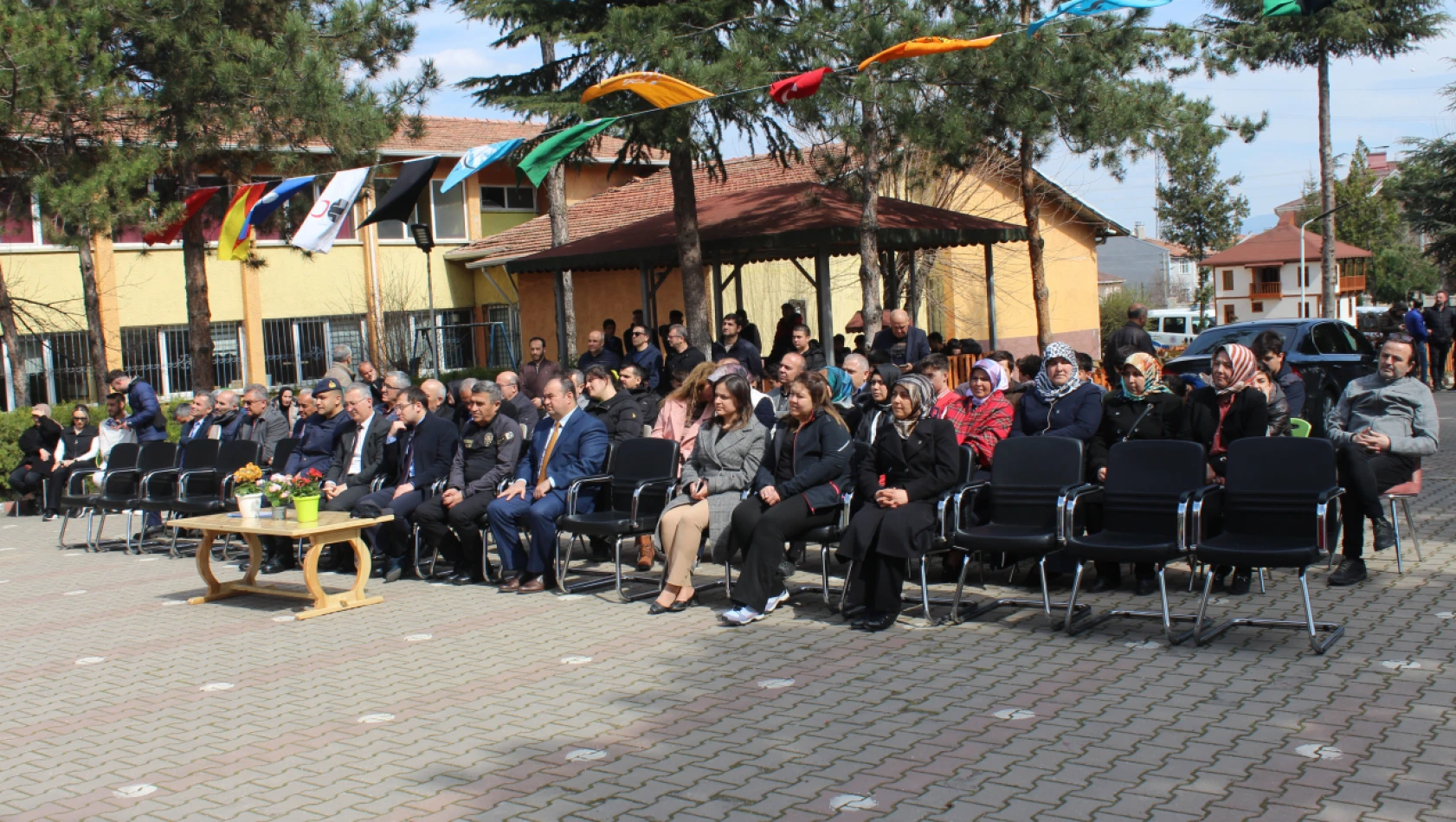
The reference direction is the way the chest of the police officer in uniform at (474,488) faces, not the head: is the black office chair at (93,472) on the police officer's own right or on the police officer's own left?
on the police officer's own right

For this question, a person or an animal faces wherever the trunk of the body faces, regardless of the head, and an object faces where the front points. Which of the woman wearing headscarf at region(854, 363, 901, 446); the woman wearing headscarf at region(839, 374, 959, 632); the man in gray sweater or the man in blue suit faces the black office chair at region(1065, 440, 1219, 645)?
the man in gray sweater

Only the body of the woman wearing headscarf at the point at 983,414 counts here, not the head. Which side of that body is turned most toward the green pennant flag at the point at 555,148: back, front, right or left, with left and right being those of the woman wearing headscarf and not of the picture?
right

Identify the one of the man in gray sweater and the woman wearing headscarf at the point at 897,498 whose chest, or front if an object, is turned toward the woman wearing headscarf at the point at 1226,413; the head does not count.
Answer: the man in gray sweater

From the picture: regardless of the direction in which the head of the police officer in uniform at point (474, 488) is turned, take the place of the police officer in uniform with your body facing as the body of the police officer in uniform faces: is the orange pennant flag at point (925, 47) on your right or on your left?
on your left

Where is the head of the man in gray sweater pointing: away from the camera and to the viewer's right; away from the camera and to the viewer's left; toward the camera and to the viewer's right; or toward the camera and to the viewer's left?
toward the camera and to the viewer's left

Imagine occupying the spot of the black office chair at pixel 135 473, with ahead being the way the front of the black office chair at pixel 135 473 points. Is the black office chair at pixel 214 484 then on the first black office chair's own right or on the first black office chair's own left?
on the first black office chair's own left

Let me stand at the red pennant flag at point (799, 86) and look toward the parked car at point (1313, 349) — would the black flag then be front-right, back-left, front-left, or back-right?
back-left

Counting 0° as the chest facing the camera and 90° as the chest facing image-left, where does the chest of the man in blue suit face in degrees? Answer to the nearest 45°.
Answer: approximately 45°

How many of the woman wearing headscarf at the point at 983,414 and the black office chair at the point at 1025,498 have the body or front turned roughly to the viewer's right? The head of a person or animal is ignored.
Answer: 0

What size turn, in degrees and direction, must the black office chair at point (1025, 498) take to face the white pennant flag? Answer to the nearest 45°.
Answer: approximately 90° to its right

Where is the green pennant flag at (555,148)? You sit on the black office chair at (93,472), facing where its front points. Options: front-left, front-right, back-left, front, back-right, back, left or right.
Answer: left

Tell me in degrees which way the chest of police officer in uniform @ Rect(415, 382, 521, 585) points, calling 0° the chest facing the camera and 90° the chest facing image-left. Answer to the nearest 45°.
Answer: approximately 45°

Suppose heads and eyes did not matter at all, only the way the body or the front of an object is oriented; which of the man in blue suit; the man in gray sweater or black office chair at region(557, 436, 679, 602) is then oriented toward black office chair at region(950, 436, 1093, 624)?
the man in gray sweater

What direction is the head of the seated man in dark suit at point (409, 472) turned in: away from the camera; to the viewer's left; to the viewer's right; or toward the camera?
to the viewer's left
